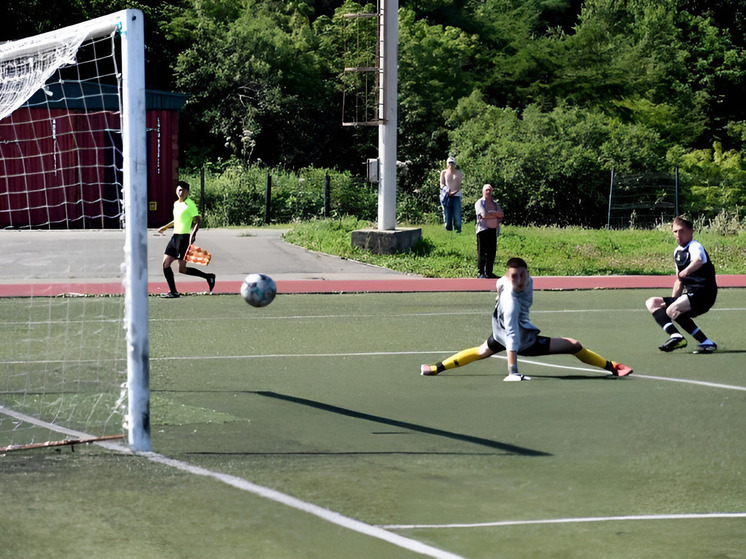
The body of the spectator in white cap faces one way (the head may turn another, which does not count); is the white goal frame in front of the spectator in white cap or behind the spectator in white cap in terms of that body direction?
in front

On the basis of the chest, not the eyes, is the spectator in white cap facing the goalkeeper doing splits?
yes

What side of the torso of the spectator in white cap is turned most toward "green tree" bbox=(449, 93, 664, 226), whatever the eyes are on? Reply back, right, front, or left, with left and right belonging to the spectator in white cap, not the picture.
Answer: back

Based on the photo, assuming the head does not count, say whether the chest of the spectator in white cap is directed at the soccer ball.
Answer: yes

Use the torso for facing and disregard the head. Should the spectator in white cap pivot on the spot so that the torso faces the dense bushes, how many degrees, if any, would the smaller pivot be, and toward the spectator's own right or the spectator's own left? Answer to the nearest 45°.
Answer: approximately 135° to the spectator's own right

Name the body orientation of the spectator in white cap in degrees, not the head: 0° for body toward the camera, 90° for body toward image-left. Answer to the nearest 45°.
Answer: approximately 0°

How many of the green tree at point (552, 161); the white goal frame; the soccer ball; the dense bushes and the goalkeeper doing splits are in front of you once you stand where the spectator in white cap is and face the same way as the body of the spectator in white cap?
3

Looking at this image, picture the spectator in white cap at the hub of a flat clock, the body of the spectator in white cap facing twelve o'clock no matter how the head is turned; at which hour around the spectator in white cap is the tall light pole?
The tall light pole is roughly at 1 o'clock from the spectator in white cap.

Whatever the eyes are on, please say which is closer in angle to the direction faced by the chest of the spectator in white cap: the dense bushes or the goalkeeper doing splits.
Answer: the goalkeeper doing splits

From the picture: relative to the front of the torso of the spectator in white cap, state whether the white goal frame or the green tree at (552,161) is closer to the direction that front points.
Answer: the white goal frame

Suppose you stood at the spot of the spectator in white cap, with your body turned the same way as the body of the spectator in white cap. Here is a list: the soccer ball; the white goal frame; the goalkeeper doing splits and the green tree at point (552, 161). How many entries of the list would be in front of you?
3
